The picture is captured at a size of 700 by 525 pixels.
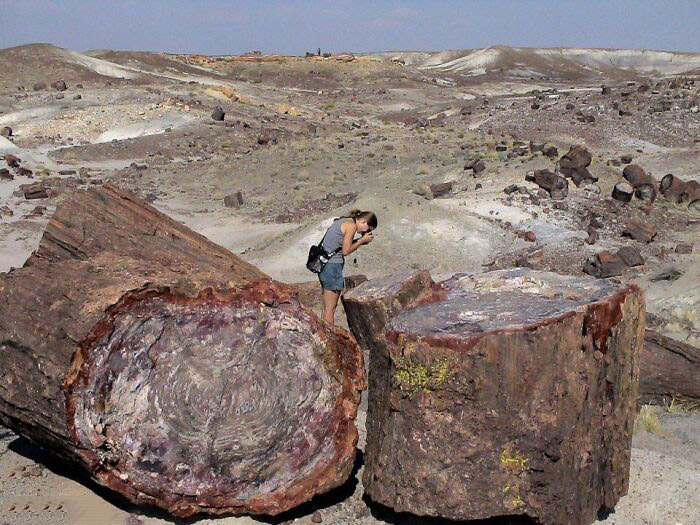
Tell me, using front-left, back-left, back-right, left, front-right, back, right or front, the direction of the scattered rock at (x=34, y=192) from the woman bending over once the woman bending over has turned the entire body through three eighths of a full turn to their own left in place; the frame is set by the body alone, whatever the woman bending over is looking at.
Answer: front

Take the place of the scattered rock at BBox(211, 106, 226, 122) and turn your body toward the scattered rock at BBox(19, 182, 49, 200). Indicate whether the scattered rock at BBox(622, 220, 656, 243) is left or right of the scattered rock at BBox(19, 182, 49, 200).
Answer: left

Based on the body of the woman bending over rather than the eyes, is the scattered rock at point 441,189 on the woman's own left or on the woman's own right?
on the woman's own left

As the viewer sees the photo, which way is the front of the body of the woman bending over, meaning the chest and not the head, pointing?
to the viewer's right

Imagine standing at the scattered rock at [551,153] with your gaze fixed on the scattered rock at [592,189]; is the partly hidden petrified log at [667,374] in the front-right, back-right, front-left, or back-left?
front-right

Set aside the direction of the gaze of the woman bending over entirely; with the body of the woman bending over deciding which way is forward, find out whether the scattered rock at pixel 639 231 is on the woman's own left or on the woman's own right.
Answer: on the woman's own left

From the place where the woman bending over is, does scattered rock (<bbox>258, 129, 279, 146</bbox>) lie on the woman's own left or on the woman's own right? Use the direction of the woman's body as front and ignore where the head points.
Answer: on the woman's own left

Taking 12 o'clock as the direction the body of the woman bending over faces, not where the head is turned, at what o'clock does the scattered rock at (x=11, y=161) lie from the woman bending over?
The scattered rock is roughly at 8 o'clock from the woman bending over.

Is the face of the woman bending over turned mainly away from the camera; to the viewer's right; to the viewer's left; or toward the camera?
to the viewer's right

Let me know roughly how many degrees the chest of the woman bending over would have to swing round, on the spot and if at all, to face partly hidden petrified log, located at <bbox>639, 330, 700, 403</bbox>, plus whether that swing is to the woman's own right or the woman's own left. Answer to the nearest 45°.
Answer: approximately 45° to the woman's own right

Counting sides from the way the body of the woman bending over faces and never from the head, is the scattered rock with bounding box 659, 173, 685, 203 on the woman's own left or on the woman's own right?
on the woman's own left

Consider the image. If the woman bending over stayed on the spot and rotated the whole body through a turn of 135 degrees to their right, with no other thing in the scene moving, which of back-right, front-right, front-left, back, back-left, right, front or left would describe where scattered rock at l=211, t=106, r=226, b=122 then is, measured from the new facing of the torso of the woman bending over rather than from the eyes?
back-right

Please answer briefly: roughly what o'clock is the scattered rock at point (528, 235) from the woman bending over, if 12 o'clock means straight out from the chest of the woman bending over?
The scattered rock is roughly at 10 o'clock from the woman bending over.

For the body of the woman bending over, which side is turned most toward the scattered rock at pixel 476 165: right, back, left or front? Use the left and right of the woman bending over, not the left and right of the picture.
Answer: left
